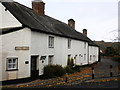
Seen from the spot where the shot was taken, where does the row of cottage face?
facing the viewer and to the right of the viewer
